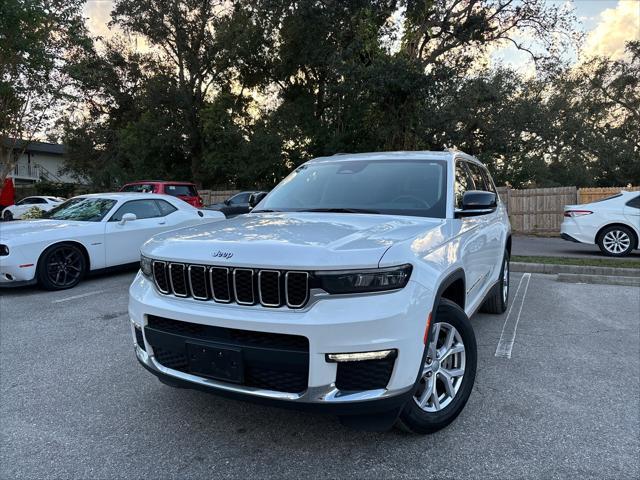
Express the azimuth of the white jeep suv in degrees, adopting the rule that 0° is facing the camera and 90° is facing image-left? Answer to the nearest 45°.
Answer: approximately 45°

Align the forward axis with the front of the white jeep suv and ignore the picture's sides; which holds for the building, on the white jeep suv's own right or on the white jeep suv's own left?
on the white jeep suv's own right

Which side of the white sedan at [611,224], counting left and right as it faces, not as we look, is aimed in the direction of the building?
back

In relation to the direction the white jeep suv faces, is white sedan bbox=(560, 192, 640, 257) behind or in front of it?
behind

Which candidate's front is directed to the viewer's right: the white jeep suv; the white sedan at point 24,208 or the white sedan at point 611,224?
the white sedan at point 611,224

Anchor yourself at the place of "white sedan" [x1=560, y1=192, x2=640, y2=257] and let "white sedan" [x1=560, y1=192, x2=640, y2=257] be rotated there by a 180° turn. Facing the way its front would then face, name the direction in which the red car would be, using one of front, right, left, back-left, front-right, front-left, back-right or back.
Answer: front

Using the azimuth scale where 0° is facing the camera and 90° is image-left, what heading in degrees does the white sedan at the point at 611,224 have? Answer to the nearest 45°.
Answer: approximately 270°

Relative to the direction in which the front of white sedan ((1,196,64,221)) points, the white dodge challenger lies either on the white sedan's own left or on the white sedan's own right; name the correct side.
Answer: on the white sedan's own left

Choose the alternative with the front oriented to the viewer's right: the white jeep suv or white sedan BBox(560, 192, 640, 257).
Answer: the white sedan

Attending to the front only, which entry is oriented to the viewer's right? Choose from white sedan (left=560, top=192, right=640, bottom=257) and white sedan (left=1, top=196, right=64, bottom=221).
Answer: white sedan (left=560, top=192, right=640, bottom=257)
